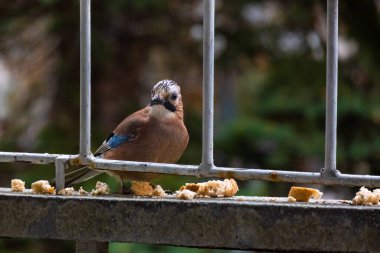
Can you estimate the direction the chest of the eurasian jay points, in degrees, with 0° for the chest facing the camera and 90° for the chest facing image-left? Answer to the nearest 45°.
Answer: approximately 315°
